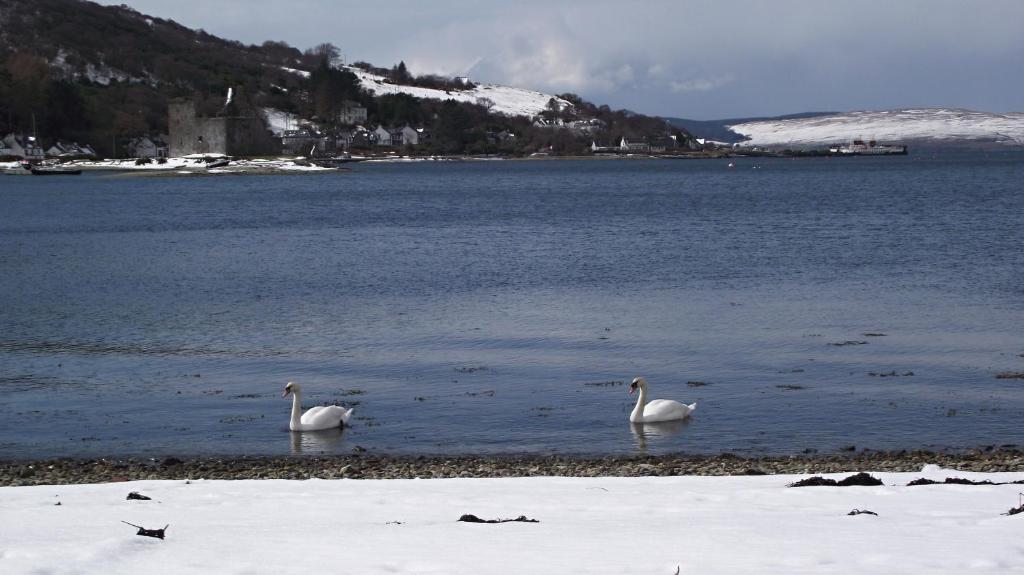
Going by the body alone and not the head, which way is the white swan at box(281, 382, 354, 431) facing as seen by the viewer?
to the viewer's left

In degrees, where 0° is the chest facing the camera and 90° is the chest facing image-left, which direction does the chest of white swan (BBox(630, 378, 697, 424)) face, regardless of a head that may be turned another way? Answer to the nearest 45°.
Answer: approximately 90°

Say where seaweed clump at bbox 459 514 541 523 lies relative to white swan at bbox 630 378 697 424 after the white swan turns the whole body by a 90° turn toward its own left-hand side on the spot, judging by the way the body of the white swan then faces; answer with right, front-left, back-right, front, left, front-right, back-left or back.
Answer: front

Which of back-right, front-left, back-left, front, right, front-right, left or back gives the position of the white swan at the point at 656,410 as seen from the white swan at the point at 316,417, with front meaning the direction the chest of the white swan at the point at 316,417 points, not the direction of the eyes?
back

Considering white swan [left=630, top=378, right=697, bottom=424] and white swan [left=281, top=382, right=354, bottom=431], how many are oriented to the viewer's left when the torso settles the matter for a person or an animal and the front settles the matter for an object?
2

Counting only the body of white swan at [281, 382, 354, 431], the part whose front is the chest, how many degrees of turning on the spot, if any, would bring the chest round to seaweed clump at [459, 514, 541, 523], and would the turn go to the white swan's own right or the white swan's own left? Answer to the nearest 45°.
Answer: approximately 90° to the white swan's own left

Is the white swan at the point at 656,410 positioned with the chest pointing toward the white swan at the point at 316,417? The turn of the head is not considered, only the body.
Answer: yes
